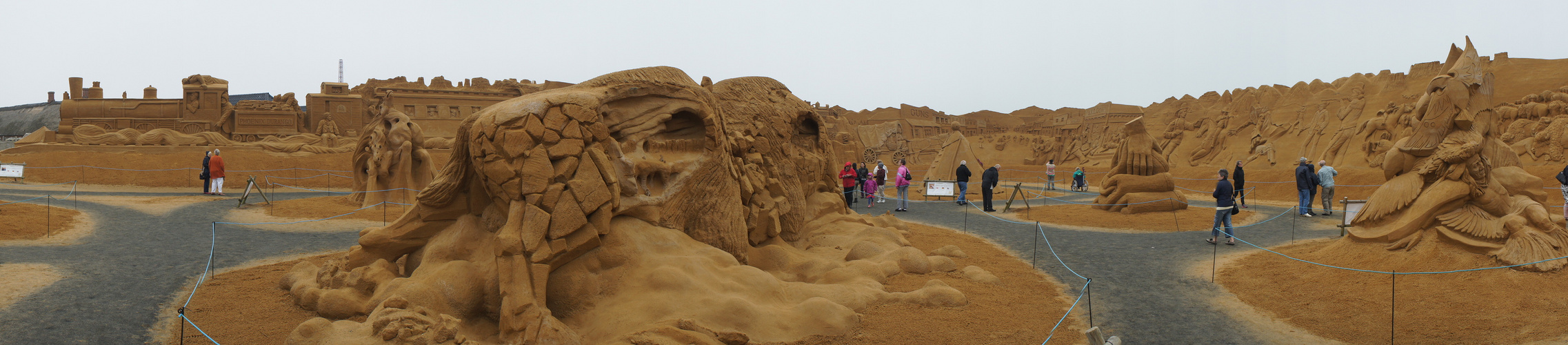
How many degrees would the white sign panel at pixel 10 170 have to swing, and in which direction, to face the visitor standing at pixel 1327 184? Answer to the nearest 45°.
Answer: approximately 45° to its left

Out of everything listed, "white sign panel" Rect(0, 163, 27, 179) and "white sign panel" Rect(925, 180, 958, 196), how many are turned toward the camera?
2

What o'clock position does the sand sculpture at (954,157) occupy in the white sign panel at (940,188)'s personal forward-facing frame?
The sand sculpture is roughly at 6 o'clock from the white sign panel.

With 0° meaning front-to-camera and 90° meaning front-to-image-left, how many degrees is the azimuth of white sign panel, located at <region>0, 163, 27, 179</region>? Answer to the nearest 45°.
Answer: approximately 0°

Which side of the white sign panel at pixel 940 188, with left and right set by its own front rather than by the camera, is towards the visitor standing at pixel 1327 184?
left

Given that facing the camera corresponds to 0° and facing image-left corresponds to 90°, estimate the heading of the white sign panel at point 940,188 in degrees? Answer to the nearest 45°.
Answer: approximately 0°
